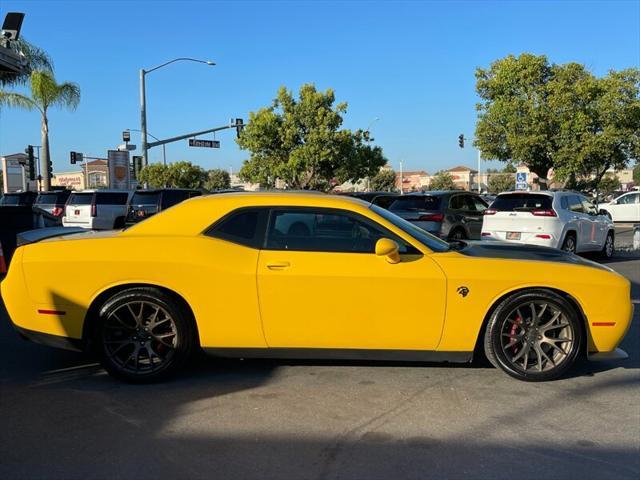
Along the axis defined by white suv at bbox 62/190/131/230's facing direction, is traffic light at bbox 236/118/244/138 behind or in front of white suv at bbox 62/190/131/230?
in front

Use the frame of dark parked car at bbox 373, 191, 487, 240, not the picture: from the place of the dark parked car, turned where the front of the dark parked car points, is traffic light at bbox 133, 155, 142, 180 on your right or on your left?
on your left

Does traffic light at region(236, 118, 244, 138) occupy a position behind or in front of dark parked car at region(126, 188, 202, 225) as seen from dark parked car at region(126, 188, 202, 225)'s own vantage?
in front

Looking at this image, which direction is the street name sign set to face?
toward the camera

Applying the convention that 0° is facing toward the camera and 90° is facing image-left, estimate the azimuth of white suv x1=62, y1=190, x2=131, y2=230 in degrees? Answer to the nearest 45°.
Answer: approximately 225°

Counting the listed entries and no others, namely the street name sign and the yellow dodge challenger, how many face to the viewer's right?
1

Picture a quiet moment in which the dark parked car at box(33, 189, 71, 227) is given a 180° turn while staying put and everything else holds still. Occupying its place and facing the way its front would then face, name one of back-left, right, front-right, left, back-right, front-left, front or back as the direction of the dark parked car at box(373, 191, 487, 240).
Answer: left

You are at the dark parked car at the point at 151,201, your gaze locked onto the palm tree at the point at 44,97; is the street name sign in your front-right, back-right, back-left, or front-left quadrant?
front-right

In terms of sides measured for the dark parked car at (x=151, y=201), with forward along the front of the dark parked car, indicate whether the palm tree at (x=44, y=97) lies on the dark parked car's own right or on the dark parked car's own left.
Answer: on the dark parked car's own left

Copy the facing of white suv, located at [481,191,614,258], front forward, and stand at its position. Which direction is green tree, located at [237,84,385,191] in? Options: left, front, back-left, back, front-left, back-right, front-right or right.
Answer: left

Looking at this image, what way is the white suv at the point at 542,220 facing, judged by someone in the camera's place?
facing away from the viewer and to the right of the viewer

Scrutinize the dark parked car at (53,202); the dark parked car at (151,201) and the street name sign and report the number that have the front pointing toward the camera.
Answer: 1

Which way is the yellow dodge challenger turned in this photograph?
to the viewer's right

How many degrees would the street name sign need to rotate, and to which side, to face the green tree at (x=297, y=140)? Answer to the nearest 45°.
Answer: approximately 45° to its left
